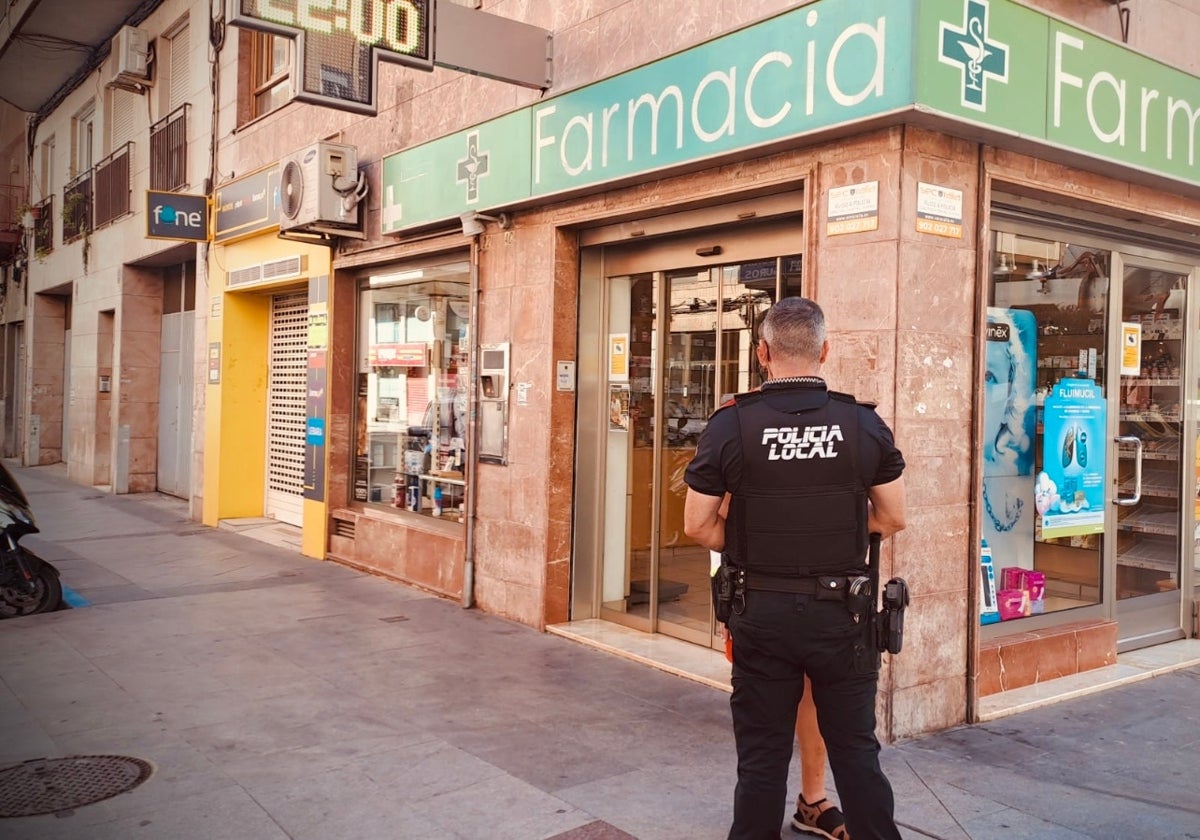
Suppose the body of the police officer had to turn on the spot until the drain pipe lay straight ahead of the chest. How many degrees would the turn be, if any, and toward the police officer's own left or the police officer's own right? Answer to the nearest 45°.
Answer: approximately 45° to the police officer's own left

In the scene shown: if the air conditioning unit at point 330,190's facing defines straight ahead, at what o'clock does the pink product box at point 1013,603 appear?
The pink product box is roughly at 9 o'clock from the air conditioning unit.

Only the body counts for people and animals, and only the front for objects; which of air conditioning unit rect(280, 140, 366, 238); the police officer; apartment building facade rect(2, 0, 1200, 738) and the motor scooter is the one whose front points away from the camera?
the police officer

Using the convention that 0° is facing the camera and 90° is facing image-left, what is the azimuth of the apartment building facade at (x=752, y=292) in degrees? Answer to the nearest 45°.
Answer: approximately 45°

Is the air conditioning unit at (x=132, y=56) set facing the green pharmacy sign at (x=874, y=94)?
no

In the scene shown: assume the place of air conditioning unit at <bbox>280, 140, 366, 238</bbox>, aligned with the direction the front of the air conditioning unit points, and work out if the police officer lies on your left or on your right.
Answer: on your left

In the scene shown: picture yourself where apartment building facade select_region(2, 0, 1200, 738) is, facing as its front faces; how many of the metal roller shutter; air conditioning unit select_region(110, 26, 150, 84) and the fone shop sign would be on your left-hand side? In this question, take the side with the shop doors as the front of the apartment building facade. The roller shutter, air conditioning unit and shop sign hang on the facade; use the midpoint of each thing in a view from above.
0

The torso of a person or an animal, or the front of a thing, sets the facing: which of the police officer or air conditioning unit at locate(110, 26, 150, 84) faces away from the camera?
the police officer

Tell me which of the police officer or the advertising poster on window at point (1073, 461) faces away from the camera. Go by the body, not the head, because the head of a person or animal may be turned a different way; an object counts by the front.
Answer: the police officer

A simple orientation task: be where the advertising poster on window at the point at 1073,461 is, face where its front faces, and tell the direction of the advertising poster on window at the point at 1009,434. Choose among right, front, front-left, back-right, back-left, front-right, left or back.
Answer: right

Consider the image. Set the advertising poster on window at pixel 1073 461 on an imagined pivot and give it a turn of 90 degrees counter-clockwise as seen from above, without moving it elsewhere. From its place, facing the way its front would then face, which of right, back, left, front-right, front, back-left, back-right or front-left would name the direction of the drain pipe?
back-left

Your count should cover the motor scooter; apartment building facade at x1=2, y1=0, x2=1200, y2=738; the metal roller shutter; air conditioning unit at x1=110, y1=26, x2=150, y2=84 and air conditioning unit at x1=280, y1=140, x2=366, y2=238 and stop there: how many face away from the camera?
0

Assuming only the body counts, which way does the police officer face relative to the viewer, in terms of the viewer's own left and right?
facing away from the viewer

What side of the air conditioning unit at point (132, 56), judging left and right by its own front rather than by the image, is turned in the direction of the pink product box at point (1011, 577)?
left
